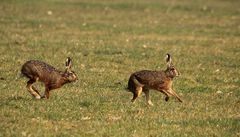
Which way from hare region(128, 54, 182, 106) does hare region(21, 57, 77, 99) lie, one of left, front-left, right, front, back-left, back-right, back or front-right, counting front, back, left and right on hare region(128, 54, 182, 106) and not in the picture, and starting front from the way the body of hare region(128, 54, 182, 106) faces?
back

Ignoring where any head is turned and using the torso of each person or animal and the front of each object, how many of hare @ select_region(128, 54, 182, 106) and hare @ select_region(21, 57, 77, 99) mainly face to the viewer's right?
2

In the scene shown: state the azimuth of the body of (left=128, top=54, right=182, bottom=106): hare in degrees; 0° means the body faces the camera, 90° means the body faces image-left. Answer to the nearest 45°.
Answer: approximately 270°

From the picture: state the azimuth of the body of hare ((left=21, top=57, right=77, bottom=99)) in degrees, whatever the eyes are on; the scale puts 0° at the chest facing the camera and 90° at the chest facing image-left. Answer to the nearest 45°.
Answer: approximately 270°

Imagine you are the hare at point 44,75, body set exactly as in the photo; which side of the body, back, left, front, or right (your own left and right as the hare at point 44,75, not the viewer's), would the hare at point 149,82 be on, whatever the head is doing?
front
